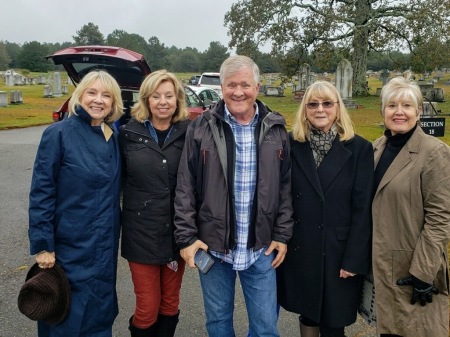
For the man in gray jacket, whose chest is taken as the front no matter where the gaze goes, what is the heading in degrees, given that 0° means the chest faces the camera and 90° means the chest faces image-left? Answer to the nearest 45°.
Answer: approximately 0°

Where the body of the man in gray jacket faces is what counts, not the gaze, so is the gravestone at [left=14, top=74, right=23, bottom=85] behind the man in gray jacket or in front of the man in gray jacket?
behind

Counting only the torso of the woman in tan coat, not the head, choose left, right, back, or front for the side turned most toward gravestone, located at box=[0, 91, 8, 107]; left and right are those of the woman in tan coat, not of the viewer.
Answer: right

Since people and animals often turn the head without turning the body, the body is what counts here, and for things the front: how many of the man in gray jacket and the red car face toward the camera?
1

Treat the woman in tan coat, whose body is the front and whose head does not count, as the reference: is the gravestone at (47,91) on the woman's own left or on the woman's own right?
on the woman's own right

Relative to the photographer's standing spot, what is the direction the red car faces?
facing away from the viewer and to the right of the viewer

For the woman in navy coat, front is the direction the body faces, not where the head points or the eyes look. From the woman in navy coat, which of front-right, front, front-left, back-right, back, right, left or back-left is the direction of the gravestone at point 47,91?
back-left

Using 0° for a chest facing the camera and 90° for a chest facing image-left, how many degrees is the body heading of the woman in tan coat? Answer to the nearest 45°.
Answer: approximately 45°

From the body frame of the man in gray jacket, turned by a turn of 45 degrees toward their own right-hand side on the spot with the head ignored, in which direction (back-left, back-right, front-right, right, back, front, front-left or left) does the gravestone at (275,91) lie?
back-right

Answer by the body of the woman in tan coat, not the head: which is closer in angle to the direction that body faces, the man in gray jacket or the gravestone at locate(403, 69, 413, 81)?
the man in gray jacket

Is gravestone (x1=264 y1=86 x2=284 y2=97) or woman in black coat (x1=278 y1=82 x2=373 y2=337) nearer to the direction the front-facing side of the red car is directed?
the gravestone

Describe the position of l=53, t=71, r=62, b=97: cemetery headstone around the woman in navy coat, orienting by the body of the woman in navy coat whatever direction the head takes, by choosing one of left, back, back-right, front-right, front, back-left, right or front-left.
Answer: back-left
